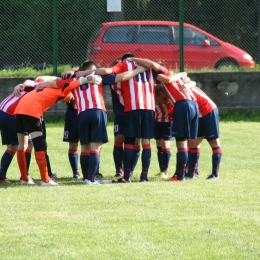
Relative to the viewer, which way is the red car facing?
to the viewer's right
